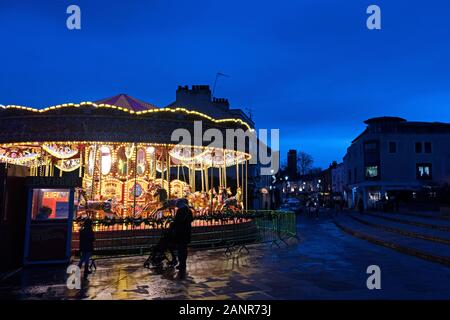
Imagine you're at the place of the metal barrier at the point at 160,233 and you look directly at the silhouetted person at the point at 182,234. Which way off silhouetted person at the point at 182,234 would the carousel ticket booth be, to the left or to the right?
right

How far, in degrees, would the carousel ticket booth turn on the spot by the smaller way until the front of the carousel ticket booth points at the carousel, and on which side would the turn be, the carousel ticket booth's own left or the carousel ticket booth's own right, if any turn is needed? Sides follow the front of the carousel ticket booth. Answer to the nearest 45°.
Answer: approximately 135° to the carousel ticket booth's own left

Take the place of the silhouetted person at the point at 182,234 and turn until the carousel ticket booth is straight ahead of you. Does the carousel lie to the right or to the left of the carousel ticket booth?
right

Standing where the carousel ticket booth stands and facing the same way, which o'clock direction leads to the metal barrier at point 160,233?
The metal barrier is roughly at 8 o'clock from the carousel ticket booth.

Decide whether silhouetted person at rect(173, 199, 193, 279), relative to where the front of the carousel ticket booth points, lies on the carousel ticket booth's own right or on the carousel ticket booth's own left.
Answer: on the carousel ticket booth's own left

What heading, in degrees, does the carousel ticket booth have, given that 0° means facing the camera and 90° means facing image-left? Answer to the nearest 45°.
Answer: approximately 0°

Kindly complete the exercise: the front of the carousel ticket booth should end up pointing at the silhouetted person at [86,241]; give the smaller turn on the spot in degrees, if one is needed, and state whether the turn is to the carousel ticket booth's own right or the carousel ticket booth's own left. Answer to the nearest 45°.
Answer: approximately 45° to the carousel ticket booth's own left

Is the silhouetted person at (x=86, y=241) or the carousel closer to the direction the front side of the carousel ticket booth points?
the silhouetted person

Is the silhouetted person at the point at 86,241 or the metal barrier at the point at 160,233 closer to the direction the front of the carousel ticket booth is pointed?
the silhouetted person

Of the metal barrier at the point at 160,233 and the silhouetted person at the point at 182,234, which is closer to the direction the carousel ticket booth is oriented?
the silhouetted person
